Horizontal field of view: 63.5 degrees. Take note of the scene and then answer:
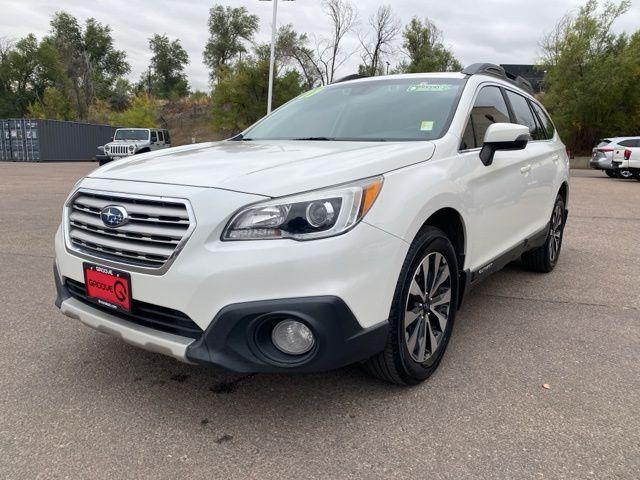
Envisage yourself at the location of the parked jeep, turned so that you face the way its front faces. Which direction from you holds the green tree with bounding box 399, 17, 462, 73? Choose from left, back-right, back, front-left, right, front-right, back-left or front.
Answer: back

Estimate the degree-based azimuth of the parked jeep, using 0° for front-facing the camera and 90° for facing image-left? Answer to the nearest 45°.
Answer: approximately 45°

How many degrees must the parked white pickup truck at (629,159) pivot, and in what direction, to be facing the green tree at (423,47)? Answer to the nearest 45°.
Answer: approximately 90° to its left

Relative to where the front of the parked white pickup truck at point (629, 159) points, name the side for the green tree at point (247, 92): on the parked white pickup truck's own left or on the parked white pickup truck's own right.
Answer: on the parked white pickup truck's own left

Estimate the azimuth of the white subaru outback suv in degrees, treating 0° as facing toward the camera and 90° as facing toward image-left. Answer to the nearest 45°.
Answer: approximately 45°

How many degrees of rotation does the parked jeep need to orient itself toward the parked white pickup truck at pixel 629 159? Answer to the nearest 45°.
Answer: approximately 90° to its left

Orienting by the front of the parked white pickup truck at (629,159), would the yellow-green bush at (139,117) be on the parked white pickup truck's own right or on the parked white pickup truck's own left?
on the parked white pickup truck's own left
